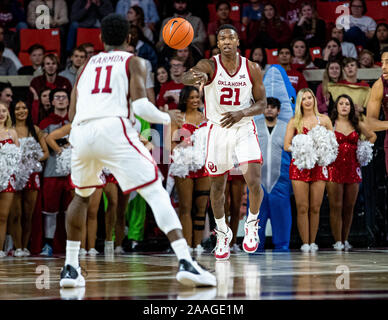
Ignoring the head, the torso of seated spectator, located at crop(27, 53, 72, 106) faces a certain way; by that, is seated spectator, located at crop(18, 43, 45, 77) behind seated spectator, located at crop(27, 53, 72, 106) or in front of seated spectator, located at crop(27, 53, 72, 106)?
behind

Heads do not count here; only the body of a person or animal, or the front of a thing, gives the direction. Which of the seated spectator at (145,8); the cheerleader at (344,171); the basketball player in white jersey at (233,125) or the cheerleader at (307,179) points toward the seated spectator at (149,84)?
the seated spectator at (145,8)

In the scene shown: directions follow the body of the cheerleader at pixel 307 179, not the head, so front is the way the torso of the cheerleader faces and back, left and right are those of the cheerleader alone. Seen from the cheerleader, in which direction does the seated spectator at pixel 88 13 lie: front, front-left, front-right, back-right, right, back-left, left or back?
back-right

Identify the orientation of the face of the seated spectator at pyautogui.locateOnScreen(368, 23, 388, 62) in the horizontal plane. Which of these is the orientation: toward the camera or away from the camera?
toward the camera

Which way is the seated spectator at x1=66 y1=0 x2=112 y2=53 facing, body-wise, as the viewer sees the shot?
toward the camera

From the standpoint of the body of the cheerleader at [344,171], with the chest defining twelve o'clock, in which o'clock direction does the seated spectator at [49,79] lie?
The seated spectator is roughly at 3 o'clock from the cheerleader.

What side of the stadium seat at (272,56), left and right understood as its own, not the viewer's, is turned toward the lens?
front

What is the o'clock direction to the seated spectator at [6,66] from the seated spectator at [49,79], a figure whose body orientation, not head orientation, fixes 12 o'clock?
the seated spectator at [6,66] is roughly at 5 o'clock from the seated spectator at [49,79].

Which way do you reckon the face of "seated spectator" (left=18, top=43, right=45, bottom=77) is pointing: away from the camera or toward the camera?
toward the camera

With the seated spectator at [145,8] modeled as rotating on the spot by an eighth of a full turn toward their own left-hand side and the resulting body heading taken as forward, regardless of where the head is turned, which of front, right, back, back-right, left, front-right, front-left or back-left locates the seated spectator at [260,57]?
front

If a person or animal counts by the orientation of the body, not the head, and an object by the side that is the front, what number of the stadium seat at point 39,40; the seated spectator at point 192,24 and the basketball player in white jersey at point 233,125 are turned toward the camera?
3

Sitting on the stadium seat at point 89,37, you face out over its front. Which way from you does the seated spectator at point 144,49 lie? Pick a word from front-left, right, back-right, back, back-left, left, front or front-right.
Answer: front-left

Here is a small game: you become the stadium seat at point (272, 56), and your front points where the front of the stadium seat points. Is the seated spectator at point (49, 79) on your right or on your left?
on your right

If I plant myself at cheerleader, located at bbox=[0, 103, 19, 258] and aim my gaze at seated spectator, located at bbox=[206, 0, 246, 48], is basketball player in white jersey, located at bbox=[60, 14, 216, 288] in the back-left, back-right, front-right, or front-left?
back-right

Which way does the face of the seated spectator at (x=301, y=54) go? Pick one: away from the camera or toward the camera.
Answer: toward the camera

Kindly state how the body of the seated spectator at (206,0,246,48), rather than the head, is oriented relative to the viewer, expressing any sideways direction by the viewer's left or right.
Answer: facing the viewer

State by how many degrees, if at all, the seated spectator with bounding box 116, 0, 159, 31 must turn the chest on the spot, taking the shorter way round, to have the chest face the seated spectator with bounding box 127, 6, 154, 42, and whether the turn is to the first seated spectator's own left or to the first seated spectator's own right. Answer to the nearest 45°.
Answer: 0° — they already face them

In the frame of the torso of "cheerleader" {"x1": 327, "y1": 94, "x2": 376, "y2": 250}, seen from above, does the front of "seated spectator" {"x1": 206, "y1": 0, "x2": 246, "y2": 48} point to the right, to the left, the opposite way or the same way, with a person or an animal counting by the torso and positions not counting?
the same way

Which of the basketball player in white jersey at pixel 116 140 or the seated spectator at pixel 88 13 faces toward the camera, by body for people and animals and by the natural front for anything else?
the seated spectator

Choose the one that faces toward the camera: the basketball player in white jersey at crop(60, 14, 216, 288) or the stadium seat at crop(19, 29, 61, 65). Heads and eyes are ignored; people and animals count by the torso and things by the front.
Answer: the stadium seat

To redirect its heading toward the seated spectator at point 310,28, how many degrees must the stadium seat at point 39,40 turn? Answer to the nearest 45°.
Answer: approximately 90° to its left
